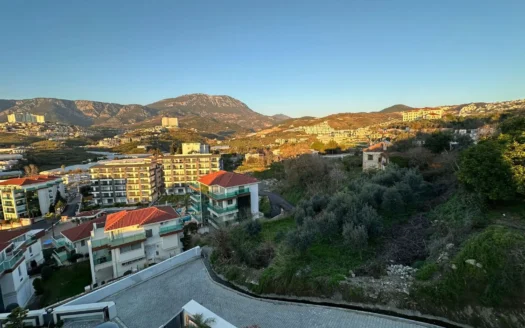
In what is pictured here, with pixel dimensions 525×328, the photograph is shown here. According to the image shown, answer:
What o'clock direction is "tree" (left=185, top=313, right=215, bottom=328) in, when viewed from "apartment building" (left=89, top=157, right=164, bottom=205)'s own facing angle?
The tree is roughly at 12 o'clock from the apartment building.

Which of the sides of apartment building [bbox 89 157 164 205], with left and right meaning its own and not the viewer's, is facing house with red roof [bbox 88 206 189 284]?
front

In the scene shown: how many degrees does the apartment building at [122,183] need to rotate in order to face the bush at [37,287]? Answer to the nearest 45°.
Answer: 0° — it already faces it

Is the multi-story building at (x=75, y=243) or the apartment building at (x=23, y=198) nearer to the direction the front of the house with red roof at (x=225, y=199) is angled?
the multi-story building

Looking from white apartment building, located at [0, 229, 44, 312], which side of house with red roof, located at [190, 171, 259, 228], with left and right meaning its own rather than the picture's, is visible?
front

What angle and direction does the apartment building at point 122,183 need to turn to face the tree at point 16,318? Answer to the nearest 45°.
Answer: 0° — it already faces it

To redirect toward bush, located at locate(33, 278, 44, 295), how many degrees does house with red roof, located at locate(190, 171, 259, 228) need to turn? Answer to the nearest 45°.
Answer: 0° — it already faces it

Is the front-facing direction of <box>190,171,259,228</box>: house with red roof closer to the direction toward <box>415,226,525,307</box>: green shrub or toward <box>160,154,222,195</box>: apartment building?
the green shrub

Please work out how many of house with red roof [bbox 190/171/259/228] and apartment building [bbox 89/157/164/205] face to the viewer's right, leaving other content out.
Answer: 0

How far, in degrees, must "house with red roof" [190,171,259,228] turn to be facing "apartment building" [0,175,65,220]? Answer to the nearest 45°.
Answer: approximately 90° to its right

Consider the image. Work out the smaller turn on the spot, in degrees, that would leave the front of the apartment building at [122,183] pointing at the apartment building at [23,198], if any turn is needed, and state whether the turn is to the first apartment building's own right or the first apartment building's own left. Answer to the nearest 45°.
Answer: approximately 90° to the first apartment building's own right

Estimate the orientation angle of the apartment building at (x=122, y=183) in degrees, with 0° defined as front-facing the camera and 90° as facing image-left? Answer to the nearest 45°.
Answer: approximately 0°

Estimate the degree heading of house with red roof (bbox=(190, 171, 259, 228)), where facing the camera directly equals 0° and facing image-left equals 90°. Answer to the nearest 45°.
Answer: approximately 45°
